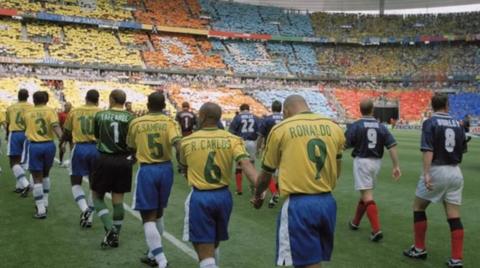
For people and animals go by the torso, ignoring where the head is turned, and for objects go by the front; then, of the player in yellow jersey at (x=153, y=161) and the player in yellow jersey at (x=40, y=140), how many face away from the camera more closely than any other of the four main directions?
2

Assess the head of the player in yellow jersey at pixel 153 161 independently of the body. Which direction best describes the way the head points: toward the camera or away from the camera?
away from the camera

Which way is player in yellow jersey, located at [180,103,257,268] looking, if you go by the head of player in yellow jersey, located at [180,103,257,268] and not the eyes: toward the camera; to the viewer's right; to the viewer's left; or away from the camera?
away from the camera

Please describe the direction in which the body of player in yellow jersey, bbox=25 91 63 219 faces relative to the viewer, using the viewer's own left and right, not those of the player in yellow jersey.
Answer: facing away from the viewer

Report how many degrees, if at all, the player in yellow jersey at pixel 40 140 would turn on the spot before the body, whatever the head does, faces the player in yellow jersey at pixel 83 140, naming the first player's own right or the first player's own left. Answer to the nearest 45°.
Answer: approximately 135° to the first player's own right

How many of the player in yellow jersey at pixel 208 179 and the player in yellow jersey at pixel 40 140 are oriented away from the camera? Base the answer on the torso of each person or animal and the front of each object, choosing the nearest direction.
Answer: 2

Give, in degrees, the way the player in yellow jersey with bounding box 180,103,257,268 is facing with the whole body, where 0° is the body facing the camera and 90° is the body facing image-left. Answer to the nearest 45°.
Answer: approximately 180°

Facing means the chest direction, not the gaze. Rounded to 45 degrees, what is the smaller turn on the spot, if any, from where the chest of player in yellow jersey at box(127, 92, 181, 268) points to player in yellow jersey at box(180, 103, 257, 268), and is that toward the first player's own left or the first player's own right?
approximately 135° to the first player's own right

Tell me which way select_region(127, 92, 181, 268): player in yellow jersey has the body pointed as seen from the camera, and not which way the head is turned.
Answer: away from the camera

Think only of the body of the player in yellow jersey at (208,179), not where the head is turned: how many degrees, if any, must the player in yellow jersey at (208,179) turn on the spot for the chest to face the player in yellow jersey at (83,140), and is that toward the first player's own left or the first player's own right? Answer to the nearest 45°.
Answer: approximately 45° to the first player's own left

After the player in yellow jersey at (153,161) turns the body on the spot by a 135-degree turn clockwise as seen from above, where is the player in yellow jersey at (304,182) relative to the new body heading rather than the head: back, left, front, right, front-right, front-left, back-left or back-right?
front

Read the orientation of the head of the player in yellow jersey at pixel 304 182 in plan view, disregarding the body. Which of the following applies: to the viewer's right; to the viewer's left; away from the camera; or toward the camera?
away from the camera
